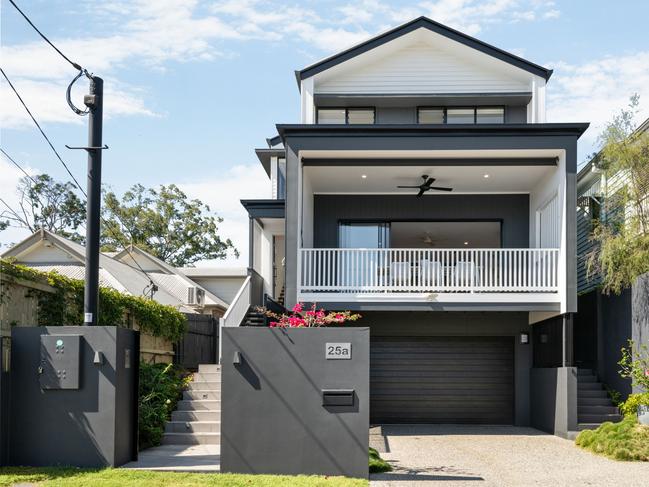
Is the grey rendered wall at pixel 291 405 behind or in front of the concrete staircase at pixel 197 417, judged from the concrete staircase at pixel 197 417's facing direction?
in front

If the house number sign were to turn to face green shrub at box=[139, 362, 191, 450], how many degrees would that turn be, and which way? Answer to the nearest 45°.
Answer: approximately 135° to its right

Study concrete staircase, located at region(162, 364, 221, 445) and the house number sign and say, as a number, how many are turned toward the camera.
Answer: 2

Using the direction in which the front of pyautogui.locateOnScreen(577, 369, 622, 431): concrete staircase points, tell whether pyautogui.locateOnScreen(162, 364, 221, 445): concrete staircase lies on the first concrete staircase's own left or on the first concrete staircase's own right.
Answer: on the first concrete staircase's own right

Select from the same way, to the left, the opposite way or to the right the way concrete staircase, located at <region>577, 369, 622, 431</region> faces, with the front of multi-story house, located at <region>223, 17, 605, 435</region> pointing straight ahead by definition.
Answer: the same way

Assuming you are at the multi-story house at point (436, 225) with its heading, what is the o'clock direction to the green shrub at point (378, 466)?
The green shrub is roughly at 12 o'clock from the multi-story house.

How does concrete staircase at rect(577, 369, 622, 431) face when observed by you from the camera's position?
facing the viewer

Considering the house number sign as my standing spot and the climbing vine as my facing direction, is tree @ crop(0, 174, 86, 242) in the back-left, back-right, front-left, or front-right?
front-right

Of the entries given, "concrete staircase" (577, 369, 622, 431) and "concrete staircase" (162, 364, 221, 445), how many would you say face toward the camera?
2

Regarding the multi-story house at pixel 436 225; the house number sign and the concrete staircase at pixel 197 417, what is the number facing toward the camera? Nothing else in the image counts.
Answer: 3

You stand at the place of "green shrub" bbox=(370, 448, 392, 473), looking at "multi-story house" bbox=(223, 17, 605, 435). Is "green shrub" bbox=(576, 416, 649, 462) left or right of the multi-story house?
right

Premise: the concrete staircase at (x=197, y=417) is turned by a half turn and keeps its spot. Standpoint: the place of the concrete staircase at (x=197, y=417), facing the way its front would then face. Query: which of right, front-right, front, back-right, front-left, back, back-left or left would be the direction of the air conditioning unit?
front

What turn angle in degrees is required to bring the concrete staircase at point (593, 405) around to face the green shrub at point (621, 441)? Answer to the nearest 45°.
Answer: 0° — it already faces it

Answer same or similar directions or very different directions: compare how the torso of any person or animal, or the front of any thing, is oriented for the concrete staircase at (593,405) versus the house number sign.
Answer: same or similar directions

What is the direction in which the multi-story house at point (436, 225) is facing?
toward the camera

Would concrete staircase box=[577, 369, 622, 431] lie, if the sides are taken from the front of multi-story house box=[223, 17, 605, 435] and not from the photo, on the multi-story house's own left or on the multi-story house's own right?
on the multi-story house's own left

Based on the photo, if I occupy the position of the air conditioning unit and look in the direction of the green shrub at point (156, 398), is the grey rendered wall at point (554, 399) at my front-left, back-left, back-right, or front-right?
front-left
